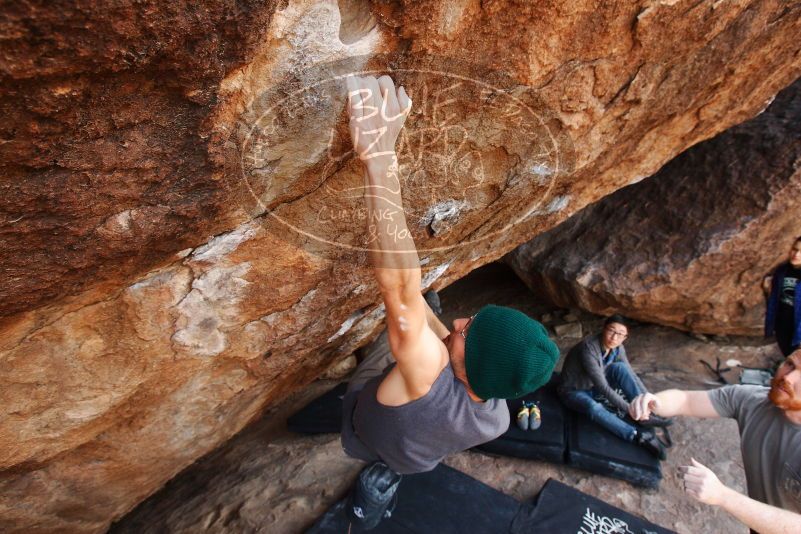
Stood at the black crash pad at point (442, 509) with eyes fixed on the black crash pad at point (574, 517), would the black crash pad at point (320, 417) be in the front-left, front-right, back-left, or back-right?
back-left

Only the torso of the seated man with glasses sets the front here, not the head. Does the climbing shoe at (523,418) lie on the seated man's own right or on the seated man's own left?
on the seated man's own right

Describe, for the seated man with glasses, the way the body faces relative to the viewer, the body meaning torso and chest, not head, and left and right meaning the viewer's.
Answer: facing the viewer and to the right of the viewer

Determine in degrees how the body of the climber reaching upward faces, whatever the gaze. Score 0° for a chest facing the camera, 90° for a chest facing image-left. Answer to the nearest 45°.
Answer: approximately 135°

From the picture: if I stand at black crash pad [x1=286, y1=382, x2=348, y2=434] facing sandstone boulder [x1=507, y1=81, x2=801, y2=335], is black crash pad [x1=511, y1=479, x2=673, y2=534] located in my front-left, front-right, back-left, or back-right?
front-right

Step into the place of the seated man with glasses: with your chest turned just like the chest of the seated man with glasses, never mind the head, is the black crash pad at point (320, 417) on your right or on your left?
on your right

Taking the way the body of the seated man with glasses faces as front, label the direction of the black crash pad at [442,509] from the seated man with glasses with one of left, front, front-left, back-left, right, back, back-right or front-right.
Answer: right

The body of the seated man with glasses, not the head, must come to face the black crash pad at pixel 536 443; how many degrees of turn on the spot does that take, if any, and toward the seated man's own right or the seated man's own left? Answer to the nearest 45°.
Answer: approximately 90° to the seated man's own right

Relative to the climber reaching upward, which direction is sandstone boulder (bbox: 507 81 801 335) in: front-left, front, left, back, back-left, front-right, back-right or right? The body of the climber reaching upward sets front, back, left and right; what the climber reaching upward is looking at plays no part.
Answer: right

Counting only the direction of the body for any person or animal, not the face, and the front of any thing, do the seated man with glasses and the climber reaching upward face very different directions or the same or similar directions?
very different directions
